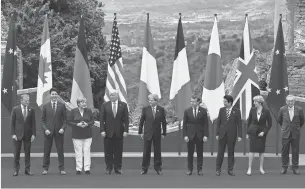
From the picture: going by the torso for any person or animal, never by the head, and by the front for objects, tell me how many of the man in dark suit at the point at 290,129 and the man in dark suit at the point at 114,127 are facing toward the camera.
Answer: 2

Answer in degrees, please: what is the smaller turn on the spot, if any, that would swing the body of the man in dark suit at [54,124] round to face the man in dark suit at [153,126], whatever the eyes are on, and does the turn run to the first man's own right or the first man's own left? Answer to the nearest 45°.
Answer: approximately 90° to the first man's own left

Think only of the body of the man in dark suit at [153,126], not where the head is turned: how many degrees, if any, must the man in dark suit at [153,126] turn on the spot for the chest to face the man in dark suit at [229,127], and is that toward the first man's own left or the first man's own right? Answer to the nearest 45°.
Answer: approximately 90° to the first man's own left

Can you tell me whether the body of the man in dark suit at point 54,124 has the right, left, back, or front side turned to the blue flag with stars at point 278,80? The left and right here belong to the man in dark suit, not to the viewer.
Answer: left

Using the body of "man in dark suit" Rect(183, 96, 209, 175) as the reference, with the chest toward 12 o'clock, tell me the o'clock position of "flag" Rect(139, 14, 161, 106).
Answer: The flag is roughly at 5 o'clock from the man in dark suit.

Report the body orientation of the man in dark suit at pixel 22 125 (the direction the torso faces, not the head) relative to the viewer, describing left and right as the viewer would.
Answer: facing the viewer

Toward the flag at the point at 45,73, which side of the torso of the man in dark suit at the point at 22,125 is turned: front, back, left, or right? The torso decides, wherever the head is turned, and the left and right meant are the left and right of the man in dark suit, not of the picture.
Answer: back

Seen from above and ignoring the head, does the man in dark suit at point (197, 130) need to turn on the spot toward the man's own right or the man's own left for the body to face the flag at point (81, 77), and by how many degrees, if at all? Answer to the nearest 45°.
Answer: approximately 135° to the man's own right

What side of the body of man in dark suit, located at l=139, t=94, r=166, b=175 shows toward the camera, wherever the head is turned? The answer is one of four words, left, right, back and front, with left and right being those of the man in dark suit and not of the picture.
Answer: front

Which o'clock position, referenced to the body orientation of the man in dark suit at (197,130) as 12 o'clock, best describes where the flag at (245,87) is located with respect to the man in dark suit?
The flag is roughly at 7 o'clock from the man in dark suit.

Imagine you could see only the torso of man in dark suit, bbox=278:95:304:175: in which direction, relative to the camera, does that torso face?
toward the camera

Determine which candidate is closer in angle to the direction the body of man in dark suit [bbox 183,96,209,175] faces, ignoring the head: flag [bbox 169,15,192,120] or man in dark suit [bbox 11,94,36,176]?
the man in dark suit
